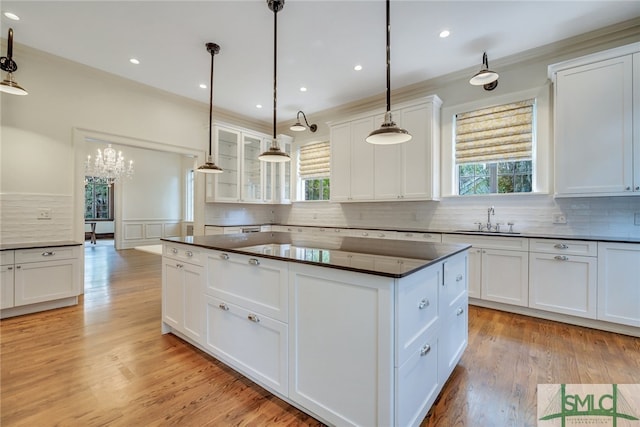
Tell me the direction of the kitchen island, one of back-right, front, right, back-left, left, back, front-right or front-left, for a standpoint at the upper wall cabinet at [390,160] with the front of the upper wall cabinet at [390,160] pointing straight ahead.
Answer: front-left

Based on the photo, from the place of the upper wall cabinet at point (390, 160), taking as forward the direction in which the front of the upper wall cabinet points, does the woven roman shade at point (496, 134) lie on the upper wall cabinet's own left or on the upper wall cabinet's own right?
on the upper wall cabinet's own left

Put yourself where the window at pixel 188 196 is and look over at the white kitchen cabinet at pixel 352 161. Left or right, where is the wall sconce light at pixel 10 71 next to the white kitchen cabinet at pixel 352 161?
right

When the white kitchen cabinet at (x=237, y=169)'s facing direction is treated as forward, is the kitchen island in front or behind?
in front

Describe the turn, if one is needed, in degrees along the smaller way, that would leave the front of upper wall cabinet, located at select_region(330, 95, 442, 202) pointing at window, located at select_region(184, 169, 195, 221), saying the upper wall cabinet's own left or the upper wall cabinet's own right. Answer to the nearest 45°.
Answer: approximately 90° to the upper wall cabinet's own right

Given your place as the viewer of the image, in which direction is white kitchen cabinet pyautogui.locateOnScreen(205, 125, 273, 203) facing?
facing the viewer and to the right of the viewer

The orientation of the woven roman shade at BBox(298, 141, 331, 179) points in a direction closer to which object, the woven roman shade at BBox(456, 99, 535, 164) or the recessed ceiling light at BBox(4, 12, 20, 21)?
the recessed ceiling light

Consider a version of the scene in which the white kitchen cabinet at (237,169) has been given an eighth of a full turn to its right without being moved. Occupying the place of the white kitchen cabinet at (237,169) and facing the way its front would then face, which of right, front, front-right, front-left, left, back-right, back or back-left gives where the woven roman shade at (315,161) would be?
left

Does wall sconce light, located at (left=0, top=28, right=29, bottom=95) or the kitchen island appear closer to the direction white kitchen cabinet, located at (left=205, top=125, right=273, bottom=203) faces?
the kitchen island

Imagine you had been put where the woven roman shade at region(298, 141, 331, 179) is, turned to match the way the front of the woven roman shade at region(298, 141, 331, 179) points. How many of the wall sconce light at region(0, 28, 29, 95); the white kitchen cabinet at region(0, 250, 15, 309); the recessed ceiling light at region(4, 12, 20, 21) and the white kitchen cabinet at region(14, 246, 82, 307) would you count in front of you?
4

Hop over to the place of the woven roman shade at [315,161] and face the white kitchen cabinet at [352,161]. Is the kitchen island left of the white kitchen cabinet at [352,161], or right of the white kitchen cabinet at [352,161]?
right

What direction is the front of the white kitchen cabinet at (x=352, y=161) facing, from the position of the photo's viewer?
facing the viewer and to the left of the viewer

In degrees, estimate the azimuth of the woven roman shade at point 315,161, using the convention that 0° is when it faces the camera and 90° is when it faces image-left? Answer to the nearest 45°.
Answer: approximately 45°
